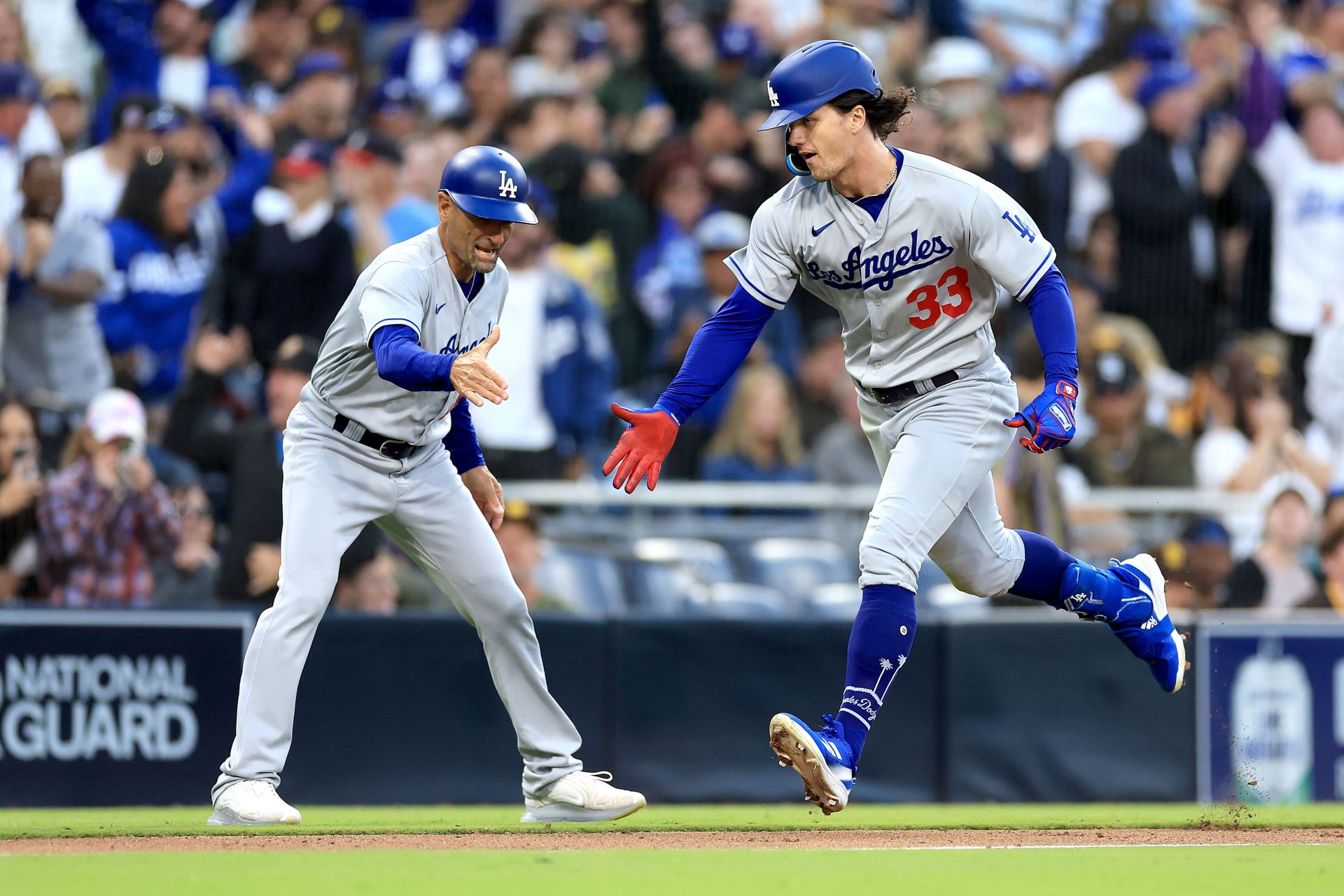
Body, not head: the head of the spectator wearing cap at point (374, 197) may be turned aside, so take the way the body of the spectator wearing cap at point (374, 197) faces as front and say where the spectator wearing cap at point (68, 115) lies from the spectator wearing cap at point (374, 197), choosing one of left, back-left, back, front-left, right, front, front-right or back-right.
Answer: front-right

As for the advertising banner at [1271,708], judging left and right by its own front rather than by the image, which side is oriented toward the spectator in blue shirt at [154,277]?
right

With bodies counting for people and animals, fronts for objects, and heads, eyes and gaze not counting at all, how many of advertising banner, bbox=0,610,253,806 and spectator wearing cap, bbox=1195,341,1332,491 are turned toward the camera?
2

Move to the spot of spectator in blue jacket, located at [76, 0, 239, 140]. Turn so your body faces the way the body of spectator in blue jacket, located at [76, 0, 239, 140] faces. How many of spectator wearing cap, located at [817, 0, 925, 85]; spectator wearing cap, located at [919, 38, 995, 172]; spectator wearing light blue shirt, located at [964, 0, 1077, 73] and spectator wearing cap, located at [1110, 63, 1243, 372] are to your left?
4

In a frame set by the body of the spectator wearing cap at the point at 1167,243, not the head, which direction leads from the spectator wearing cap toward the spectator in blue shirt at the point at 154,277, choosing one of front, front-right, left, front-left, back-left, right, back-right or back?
right

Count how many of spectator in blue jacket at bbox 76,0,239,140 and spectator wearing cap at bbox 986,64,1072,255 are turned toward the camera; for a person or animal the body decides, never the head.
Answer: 2

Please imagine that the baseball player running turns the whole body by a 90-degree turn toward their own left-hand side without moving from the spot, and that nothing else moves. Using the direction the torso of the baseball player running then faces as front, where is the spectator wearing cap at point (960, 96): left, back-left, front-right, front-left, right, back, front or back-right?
back-left

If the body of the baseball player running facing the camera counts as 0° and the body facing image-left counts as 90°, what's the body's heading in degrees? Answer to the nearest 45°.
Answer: approximately 45°
